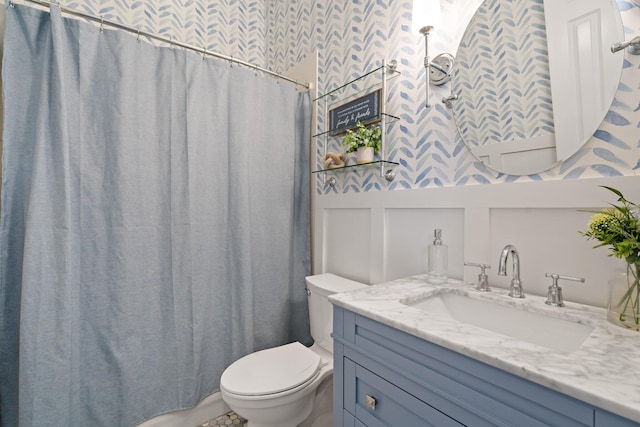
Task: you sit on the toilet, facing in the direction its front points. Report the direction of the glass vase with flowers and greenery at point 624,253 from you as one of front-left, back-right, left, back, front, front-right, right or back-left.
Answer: left

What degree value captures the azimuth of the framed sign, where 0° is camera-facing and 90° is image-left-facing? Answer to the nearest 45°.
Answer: approximately 45°

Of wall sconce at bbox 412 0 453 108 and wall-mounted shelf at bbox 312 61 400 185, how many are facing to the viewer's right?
0

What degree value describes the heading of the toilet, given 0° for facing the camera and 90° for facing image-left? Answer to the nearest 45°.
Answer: approximately 45°

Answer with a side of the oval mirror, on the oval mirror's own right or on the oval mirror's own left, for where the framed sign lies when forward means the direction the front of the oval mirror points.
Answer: on the oval mirror's own right

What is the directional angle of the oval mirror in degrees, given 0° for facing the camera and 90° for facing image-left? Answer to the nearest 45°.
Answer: approximately 45°

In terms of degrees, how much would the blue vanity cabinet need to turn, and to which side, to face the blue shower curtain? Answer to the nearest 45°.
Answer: approximately 45° to its right

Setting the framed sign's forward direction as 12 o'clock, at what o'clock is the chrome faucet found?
The chrome faucet is roughly at 9 o'clock from the framed sign.

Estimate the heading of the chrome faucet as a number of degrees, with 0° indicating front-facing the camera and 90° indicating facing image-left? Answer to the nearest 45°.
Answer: approximately 45°

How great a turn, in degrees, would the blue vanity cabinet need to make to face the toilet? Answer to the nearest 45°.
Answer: approximately 90° to its right

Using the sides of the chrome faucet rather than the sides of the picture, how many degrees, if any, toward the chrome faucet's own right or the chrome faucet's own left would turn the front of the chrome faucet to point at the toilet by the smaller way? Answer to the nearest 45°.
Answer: approximately 45° to the chrome faucet's own right

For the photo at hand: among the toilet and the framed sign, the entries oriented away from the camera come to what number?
0
